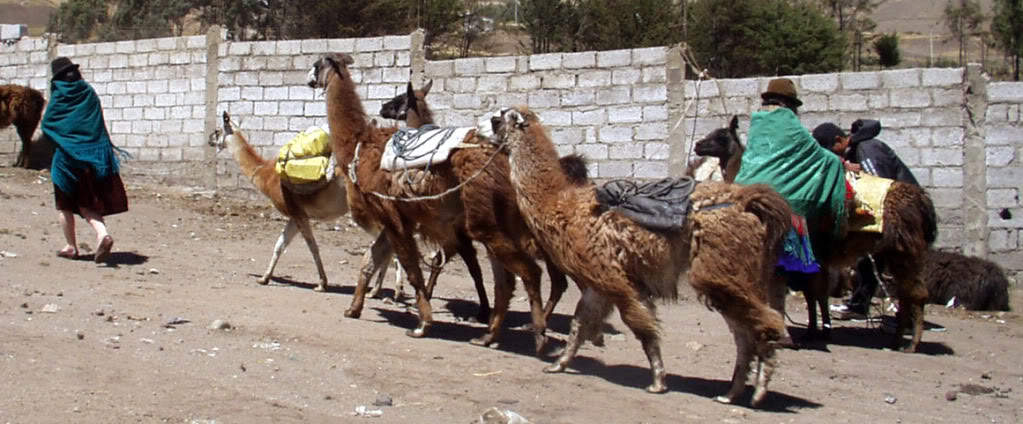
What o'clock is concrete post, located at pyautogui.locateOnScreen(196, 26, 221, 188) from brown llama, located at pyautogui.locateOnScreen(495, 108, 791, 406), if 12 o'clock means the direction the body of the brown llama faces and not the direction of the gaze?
The concrete post is roughly at 2 o'clock from the brown llama.

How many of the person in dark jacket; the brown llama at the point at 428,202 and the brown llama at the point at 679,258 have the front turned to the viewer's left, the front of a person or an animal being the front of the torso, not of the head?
3

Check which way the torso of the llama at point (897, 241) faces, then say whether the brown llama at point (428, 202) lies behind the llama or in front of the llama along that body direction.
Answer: in front

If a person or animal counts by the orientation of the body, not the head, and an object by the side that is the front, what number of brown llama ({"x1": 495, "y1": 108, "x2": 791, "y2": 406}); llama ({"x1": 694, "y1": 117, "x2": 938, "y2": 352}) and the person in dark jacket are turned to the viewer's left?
3

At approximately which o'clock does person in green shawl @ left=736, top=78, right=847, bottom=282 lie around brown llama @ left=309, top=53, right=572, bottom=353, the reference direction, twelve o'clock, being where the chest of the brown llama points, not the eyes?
The person in green shawl is roughly at 6 o'clock from the brown llama.

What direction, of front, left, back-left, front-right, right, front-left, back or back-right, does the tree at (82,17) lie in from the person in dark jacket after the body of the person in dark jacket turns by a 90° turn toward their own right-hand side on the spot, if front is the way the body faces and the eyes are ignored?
front-left

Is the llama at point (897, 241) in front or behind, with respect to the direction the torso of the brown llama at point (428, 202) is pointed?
behind

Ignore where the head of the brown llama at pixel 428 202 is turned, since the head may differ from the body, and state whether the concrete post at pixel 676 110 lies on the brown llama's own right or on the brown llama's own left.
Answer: on the brown llama's own right

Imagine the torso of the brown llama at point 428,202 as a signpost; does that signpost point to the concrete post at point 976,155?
no

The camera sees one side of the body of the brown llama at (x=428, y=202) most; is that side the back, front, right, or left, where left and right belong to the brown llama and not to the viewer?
left

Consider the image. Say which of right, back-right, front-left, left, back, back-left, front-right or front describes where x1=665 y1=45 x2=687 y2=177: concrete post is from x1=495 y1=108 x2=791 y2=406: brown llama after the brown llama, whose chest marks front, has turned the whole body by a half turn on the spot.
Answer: left

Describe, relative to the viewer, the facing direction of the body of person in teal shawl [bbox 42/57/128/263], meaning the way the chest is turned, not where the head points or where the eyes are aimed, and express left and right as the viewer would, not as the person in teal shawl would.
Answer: facing away from the viewer and to the left of the viewer

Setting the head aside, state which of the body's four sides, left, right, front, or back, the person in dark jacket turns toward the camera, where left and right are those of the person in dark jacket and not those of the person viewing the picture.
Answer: left

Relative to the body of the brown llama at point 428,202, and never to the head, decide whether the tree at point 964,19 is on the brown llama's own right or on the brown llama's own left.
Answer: on the brown llama's own right

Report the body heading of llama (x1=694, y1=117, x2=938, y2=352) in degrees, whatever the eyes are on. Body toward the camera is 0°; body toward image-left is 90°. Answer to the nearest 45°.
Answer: approximately 90°

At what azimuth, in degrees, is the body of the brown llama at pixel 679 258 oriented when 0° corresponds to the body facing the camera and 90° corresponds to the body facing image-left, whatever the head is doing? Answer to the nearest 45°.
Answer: approximately 90°
